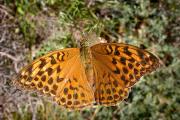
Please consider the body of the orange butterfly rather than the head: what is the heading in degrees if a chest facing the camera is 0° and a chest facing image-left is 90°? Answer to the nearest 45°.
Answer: approximately 180°
